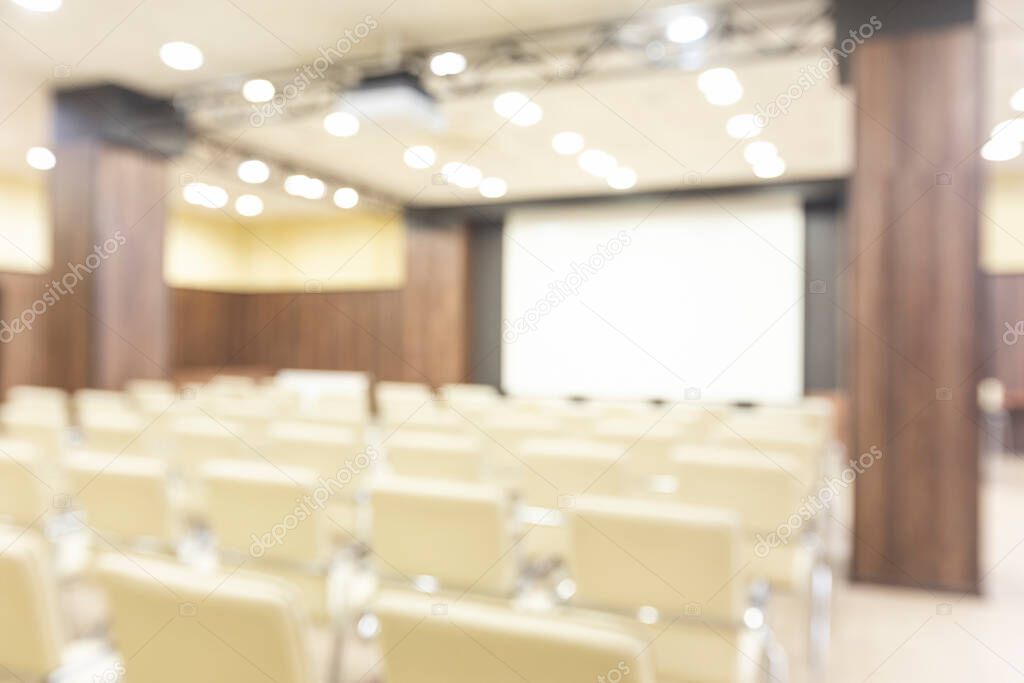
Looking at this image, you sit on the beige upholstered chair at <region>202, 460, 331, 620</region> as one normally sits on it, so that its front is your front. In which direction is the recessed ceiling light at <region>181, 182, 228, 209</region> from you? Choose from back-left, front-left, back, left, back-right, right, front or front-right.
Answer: front-left

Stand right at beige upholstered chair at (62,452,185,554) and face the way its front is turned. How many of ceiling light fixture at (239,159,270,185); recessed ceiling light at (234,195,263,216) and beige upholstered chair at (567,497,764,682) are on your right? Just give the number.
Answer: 1

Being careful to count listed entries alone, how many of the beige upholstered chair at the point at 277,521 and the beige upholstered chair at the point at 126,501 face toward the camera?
0

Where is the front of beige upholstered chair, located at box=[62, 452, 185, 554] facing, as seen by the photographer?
facing away from the viewer and to the right of the viewer

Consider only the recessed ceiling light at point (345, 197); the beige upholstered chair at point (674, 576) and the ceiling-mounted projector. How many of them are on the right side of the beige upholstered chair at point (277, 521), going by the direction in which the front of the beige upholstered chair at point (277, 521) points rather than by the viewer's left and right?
1

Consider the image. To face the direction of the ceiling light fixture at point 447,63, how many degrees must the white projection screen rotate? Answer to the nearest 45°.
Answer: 0° — it already faces it

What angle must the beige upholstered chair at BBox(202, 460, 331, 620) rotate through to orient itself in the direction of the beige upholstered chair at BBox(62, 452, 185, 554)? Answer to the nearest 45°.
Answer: approximately 90° to its left

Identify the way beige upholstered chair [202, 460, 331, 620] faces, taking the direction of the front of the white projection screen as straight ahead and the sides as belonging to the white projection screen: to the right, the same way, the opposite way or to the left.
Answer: the opposite way

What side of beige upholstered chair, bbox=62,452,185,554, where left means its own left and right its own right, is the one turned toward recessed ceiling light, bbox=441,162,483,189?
front

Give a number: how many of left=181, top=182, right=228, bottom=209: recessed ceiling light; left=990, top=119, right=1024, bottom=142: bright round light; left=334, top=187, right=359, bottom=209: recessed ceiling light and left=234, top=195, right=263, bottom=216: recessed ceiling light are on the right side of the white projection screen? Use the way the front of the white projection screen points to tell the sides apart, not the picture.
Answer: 3

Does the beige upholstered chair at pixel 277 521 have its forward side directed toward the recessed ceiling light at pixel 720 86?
yes

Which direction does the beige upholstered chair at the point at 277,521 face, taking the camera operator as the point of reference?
facing away from the viewer and to the right of the viewer

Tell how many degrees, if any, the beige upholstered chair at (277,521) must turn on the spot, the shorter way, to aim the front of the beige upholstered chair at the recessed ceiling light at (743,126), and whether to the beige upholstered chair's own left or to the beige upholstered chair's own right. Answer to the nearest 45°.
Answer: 0° — it already faces it

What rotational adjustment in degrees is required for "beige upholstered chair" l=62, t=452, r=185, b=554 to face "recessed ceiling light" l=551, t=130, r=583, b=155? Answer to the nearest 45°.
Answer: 0° — it already faces it

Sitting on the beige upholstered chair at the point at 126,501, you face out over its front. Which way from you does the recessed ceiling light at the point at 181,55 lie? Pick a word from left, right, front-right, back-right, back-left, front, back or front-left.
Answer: front-left

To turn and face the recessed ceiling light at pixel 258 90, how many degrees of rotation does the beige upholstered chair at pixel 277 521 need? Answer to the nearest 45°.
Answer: approximately 45° to its left
